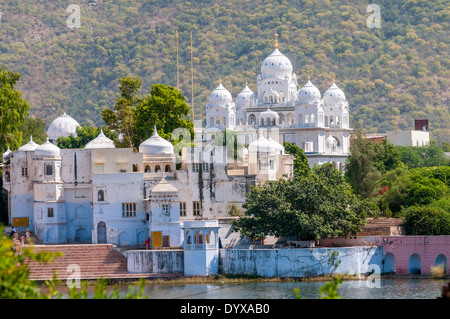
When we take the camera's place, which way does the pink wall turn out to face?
facing the viewer

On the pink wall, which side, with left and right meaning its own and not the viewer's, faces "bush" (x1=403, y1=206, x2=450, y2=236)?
back
